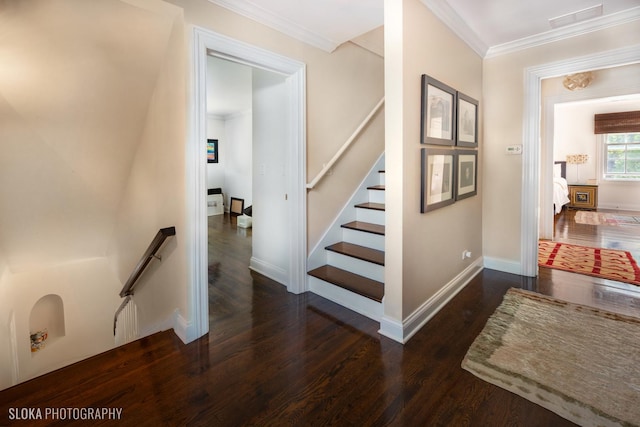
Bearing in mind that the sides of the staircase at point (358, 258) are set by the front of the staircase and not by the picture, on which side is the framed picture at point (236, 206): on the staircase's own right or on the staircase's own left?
on the staircase's own right

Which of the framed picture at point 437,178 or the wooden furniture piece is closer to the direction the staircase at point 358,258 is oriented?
the framed picture

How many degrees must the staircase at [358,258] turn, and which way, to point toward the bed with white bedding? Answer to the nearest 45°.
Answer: approximately 180°

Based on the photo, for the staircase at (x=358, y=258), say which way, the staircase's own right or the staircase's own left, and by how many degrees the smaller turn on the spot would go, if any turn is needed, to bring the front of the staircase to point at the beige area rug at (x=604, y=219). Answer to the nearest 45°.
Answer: approximately 180°

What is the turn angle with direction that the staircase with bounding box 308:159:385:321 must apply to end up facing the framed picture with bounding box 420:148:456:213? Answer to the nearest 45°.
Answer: approximately 90° to its left

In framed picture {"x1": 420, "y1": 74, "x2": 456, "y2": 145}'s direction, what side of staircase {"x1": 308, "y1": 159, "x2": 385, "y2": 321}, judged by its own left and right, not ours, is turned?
left

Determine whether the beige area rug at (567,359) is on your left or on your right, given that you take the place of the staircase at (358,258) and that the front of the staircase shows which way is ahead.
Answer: on your left

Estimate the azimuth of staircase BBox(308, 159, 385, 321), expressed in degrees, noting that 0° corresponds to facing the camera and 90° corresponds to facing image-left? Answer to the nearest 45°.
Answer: approximately 45°

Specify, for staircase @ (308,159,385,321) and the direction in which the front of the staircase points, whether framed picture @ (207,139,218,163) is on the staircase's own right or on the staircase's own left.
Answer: on the staircase's own right

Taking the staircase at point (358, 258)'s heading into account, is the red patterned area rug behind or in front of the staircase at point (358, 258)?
behind
